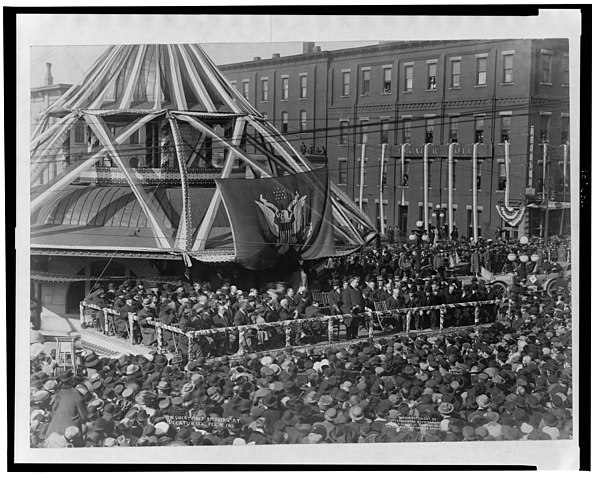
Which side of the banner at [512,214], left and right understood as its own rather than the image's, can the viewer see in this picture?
front

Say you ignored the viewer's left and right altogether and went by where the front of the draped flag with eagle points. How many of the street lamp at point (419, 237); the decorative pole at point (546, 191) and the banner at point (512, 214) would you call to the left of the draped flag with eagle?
3

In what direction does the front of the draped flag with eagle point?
toward the camera

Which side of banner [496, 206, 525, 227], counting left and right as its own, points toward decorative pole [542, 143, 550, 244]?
left

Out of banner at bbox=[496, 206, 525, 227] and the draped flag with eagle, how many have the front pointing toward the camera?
2

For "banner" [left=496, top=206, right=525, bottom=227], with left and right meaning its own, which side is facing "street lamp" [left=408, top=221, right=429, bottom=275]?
right

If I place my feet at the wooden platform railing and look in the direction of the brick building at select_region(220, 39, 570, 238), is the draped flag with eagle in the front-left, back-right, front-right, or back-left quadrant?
front-left
